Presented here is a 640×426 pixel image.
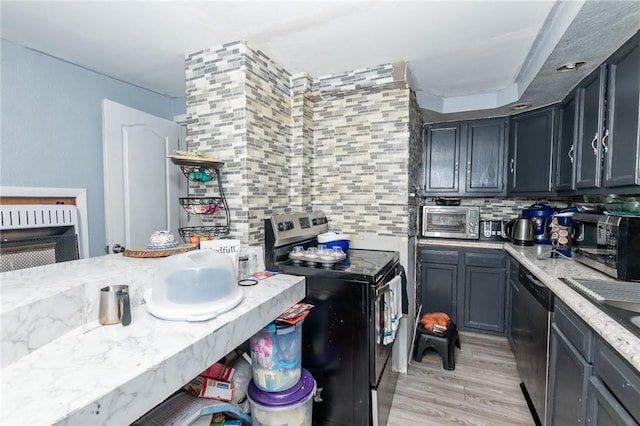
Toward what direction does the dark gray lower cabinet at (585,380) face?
to the viewer's left

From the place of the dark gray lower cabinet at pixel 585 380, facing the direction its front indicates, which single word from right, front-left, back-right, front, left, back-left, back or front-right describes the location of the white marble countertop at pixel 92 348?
front-left

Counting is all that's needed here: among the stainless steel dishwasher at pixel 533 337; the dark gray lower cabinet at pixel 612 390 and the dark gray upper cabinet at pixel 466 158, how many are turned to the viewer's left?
2

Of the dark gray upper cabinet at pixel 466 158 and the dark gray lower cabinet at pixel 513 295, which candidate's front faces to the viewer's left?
the dark gray lower cabinet

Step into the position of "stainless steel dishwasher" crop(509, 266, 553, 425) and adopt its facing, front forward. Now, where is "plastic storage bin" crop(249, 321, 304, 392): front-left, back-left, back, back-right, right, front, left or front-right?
front-left

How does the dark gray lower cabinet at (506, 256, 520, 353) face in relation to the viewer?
to the viewer's left

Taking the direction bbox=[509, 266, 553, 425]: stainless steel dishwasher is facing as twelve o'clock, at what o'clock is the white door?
The white door is roughly at 11 o'clock from the stainless steel dishwasher.

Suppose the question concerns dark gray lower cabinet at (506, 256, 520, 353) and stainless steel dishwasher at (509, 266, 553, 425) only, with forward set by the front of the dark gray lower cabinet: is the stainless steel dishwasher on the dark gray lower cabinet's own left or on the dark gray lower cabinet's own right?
on the dark gray lower cabinet's own left

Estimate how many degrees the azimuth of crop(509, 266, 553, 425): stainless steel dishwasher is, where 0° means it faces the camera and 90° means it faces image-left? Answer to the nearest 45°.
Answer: approximately 90°

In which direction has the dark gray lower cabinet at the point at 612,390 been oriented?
to the viewer's left

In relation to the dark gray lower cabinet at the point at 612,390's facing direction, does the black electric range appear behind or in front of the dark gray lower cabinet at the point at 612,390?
in front
